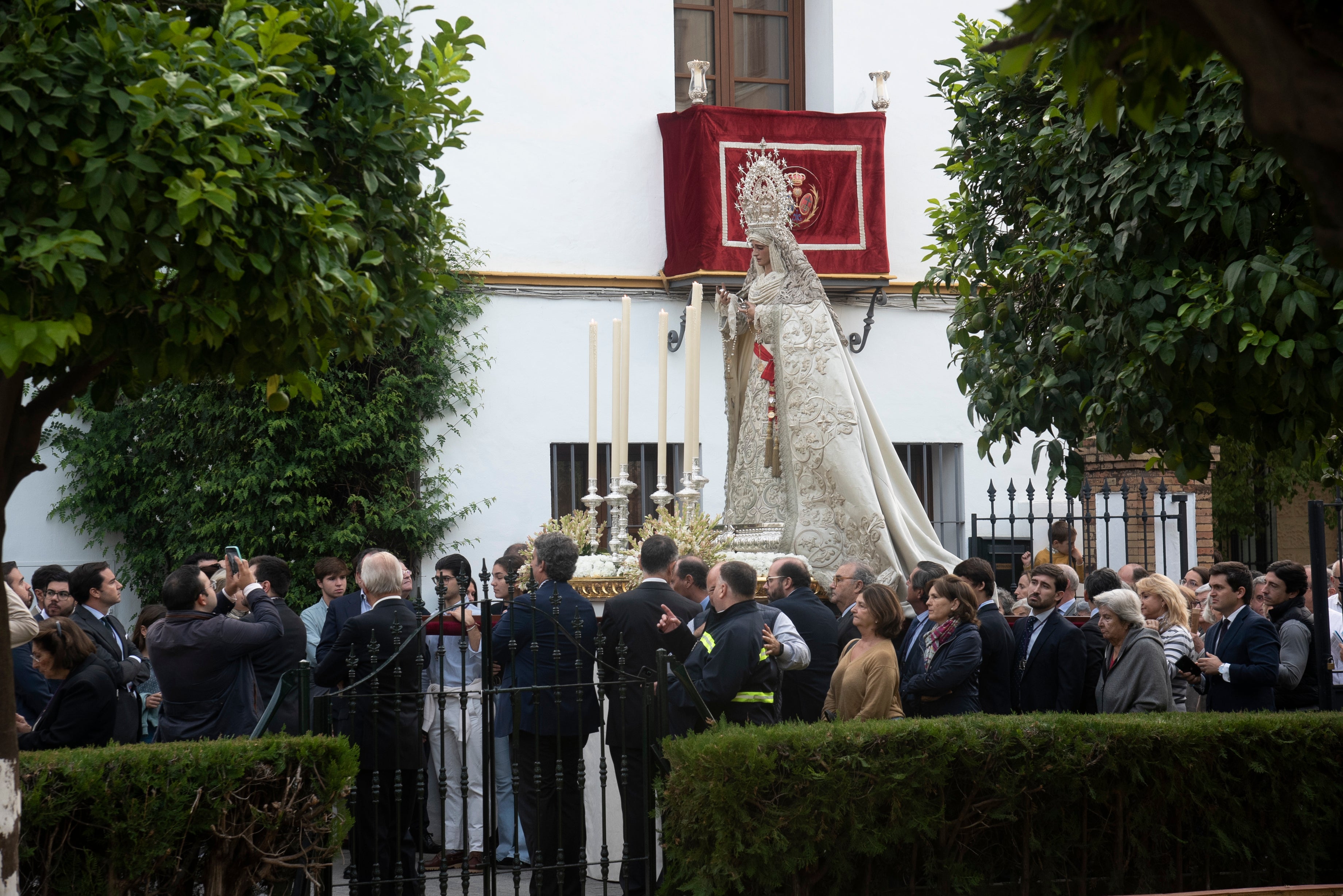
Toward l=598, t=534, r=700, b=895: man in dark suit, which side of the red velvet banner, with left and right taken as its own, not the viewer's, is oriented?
front

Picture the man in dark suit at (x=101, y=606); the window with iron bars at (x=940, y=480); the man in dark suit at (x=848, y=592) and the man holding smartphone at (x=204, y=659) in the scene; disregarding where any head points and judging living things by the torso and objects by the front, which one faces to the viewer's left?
the man in dark suit at (x=848, y=592)

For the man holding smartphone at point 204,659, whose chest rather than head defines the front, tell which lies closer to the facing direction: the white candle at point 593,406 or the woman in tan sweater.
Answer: the white candle

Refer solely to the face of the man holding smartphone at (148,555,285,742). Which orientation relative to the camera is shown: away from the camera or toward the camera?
away from the camera

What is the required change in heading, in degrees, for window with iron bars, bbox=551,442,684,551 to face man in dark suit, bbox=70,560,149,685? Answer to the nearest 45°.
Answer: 0° — it already faces them

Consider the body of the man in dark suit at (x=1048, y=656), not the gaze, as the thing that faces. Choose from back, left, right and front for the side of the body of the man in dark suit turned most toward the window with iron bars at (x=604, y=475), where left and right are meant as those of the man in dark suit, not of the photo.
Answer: right

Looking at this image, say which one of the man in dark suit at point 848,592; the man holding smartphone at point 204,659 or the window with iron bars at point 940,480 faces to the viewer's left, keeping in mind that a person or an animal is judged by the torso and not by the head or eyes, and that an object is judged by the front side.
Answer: the man in dark suit

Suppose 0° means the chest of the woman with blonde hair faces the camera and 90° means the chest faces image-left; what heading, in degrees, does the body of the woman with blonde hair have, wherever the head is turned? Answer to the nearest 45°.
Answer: approximately 90°

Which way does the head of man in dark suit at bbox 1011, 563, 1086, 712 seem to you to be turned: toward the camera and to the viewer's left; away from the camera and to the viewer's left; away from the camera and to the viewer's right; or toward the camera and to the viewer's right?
toward the camera and to the viewer's left

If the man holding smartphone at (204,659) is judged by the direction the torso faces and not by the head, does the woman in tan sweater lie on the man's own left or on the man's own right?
on the man's own right

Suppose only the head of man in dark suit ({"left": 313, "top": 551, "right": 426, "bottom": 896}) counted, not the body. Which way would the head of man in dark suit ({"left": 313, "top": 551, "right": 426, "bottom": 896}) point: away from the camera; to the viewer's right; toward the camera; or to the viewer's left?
away from the camera
